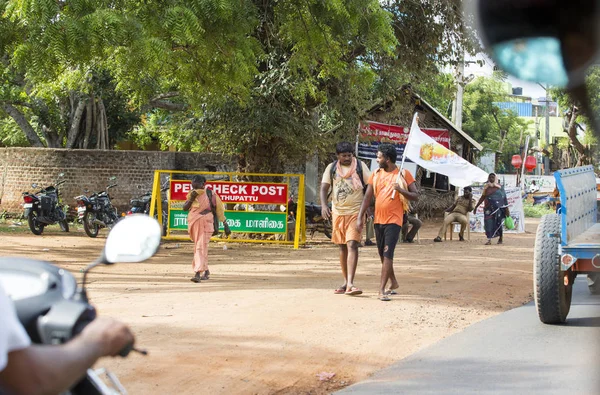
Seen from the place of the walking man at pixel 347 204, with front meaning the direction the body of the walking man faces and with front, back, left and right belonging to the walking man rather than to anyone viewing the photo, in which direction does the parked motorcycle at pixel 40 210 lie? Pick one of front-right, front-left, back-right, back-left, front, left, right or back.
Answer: back-right

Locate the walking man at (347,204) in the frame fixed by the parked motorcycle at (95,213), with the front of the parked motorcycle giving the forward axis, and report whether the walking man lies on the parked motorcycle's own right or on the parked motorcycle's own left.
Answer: on the parked motorcycle's own right

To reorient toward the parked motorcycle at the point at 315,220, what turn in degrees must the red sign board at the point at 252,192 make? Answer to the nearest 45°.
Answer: approximately 135° to its left

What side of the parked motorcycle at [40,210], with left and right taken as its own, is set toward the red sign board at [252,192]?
right

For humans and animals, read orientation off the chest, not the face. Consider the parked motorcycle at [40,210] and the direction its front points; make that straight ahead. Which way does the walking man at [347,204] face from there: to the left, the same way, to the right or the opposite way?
the opposite way

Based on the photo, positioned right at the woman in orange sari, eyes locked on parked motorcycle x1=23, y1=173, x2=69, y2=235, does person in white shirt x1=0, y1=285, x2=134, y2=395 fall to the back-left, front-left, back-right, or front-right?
back-left

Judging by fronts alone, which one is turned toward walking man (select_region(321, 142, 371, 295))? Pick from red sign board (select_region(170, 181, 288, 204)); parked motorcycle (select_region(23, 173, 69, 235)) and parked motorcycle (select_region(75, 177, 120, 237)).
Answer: the red sign board

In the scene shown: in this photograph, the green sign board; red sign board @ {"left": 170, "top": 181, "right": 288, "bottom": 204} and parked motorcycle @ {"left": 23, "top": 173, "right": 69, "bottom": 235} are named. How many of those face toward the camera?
2

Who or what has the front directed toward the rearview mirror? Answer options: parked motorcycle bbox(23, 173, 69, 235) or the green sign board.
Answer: the green sign board

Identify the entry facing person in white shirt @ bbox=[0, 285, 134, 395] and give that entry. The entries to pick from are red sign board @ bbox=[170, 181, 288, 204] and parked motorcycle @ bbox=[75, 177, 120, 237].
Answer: the red sign board
